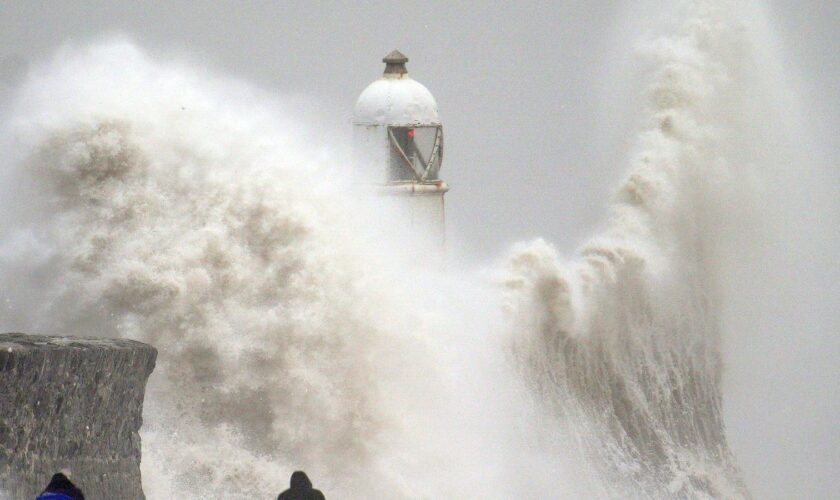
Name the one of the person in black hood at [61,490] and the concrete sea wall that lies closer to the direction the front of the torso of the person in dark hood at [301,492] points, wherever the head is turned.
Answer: the concrete sea wall

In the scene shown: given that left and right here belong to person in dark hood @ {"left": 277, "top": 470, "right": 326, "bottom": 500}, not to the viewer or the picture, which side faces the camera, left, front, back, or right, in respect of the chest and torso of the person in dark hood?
back

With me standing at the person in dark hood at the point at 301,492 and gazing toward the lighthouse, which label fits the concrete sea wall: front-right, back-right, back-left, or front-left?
front-left

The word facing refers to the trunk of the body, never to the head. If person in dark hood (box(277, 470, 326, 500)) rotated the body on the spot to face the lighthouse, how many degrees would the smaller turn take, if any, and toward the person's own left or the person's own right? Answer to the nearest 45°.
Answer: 0° — they already face it

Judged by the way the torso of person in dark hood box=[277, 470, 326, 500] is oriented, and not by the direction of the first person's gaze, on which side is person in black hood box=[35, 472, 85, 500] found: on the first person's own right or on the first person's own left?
on the first person's own left

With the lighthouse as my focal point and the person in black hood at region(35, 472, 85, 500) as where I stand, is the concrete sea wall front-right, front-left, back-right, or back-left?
front-left

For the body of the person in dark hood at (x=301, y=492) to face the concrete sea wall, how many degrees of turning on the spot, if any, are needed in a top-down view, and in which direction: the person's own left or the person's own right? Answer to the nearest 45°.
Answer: approximately 45° to the person's own left

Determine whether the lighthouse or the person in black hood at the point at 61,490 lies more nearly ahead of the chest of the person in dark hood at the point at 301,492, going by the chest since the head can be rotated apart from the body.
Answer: the lighthouse

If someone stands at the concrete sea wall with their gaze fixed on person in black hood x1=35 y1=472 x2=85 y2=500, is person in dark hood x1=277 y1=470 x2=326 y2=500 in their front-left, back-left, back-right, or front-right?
front-left
